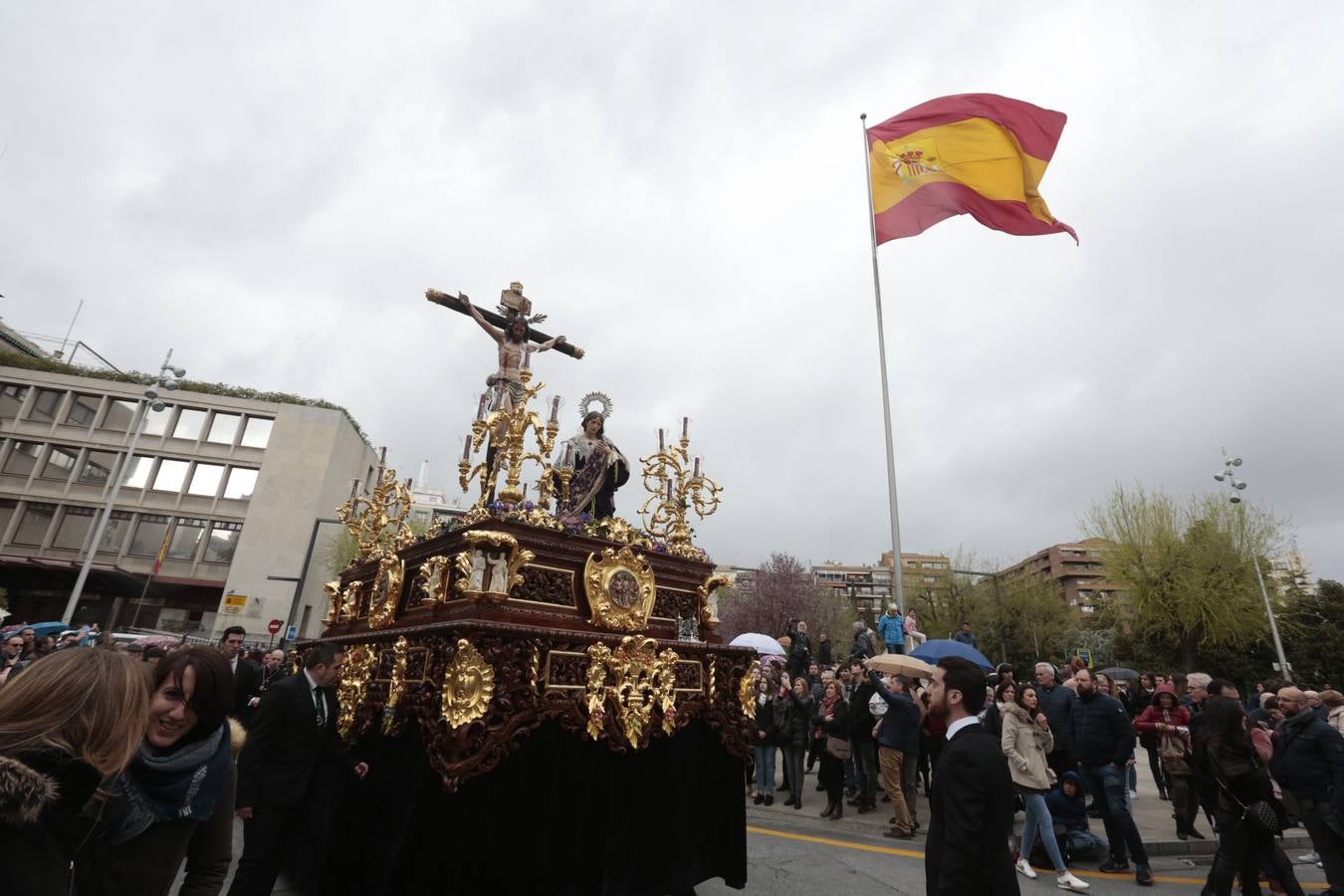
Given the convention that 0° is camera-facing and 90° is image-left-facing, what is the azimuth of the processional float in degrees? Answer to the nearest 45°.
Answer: approximately 315°

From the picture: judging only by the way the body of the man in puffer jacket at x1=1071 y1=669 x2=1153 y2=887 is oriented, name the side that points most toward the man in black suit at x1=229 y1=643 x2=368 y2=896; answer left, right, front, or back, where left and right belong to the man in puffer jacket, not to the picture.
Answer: front

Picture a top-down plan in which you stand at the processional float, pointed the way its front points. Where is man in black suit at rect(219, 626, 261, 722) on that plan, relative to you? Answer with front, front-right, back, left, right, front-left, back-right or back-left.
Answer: back

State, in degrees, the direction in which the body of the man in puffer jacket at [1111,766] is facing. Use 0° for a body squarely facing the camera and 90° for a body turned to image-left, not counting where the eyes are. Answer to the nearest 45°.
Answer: approximately 45°

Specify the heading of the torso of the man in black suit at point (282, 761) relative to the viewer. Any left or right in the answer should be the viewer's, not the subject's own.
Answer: facing the viewer and to the right of the viewer

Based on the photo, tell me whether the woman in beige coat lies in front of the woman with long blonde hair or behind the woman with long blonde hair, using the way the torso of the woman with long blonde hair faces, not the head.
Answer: in front

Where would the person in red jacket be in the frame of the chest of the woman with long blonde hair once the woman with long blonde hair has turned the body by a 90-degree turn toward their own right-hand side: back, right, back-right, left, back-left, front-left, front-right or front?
front-left

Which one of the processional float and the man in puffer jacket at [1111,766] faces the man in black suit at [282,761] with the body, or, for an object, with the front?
the man in puffer jacket

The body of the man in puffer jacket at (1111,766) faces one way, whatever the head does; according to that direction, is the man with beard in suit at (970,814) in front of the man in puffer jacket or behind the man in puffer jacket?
in front

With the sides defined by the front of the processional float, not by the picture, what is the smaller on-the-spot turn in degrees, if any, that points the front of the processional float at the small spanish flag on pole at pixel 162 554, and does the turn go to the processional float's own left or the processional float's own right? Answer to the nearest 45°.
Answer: approximately 180°

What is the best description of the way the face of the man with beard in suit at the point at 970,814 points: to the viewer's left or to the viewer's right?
to the viewer's left

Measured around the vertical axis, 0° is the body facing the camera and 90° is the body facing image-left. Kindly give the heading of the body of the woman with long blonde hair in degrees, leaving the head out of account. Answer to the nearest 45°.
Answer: approximately 225°

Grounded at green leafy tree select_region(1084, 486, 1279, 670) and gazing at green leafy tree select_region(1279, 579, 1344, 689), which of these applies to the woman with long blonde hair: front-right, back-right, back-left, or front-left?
back-right

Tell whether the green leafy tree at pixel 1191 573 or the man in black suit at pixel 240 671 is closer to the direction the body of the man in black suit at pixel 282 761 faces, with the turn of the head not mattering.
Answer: the green leafy tree

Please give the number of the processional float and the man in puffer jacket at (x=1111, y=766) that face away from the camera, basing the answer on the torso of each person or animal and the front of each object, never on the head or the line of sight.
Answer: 0
